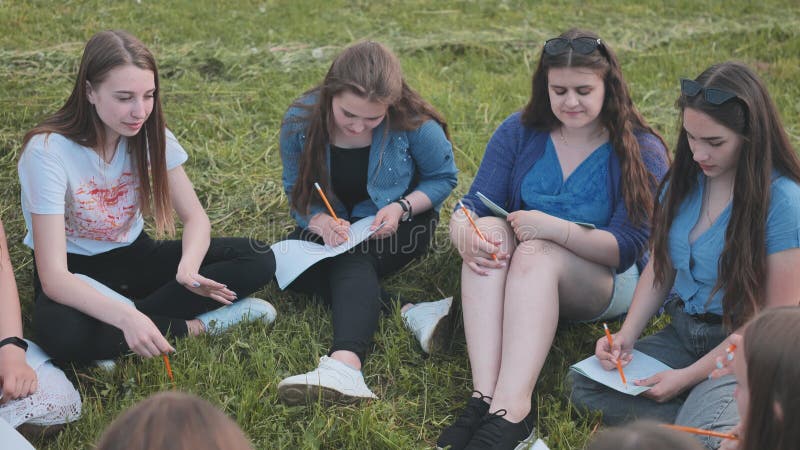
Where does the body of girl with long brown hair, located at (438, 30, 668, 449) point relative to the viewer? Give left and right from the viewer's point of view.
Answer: facing the viewer and to the left of the viewer

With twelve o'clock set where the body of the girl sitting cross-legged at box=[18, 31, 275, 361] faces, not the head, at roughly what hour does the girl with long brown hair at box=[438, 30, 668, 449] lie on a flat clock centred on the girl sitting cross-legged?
The girl with long brown hair is roughly at 11 o'clock from the girl sitting cross-legged.

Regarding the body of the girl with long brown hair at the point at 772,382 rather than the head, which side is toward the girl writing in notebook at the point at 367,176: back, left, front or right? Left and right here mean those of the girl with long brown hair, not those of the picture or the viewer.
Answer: front

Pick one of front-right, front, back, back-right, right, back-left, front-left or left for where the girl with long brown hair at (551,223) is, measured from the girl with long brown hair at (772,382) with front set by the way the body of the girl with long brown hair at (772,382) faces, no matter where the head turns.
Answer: front

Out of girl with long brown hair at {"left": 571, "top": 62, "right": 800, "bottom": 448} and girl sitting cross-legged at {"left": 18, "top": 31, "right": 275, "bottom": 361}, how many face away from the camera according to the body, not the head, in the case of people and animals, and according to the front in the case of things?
0

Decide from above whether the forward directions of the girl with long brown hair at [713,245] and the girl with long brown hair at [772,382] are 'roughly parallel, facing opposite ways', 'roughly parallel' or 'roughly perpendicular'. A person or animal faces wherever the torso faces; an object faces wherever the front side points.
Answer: roughly perpendicular

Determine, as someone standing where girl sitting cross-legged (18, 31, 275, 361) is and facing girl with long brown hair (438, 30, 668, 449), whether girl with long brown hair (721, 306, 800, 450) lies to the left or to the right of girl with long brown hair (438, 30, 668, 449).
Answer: right

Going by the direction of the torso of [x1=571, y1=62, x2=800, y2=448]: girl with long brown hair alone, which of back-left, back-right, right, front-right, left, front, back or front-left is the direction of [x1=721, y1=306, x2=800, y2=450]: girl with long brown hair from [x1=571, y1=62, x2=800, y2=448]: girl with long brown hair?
front-left

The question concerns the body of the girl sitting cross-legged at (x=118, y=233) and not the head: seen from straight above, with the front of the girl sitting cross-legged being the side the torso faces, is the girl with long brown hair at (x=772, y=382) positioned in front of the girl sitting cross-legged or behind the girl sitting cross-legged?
in front

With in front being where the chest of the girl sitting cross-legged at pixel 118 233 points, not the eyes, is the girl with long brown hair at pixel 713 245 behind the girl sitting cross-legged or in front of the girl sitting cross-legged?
in front

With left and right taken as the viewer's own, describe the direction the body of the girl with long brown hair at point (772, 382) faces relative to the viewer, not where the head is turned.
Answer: facing away from the viewer and to the left of the viewer
